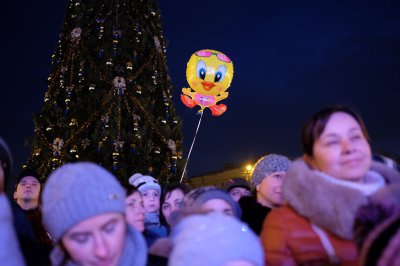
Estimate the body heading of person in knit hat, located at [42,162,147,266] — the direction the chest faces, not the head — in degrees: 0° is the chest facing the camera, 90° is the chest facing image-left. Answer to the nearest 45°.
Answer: approximately 315°

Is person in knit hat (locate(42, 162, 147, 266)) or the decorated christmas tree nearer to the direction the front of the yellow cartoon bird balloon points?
the person in knit hat

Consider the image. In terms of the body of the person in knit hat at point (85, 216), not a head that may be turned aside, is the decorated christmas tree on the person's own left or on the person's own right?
on the person's own left

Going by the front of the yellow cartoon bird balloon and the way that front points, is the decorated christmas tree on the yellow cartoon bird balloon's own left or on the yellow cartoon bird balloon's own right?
on the yellow cartoon bird balloon's own right

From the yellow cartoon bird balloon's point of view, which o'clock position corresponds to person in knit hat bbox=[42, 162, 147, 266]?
The person in knit hat is roughly at 12 o'clock from the yellow cartoon bird balloon.

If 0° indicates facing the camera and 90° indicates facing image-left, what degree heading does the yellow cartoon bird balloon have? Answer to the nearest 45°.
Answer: approximately 0°
